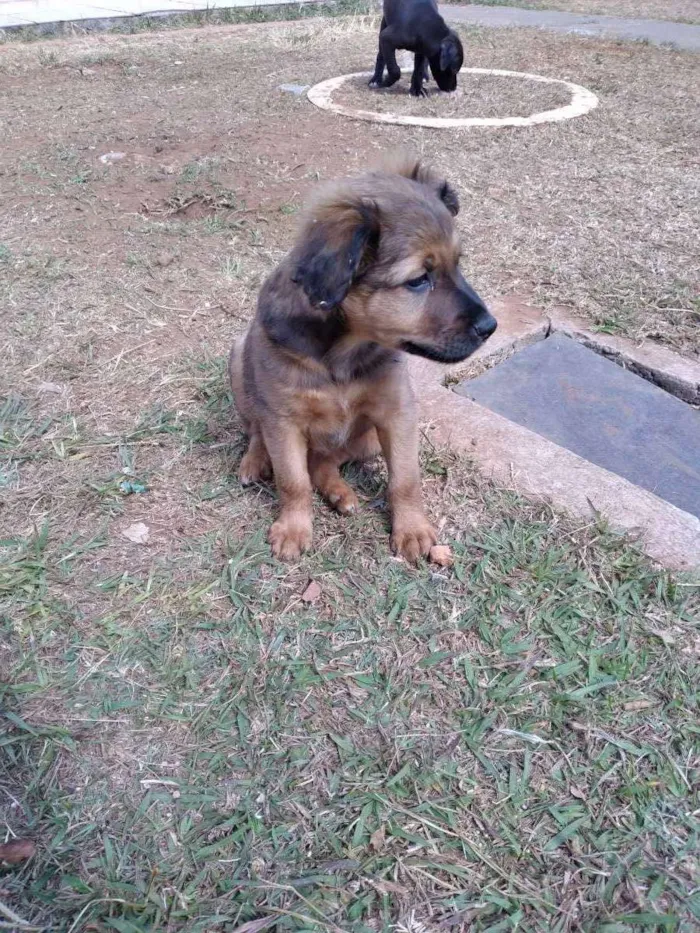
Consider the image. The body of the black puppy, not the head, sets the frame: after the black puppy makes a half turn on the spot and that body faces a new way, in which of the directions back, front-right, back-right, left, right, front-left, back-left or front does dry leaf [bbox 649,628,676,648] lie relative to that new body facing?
back-left

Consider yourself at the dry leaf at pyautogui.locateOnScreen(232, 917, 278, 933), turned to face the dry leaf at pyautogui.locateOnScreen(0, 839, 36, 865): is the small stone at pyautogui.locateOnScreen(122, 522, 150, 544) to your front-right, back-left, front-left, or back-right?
front-right

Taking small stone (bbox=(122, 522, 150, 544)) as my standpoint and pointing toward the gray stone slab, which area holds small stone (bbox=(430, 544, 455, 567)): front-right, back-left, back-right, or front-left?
front-right

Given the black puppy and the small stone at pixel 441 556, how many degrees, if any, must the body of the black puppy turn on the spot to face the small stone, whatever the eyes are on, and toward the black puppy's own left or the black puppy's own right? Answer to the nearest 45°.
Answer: approximately 45° to the black puppy's own right

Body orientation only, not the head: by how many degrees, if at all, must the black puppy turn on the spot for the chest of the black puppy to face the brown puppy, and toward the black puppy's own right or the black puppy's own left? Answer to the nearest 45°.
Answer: approximately 45° to the black puppy's own right

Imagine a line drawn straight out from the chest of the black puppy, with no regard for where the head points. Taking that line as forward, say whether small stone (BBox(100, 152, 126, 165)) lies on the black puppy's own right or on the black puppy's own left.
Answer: on the black puppy's own right

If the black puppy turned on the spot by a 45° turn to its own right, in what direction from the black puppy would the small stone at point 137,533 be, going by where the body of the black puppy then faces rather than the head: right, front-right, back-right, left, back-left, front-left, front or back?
front

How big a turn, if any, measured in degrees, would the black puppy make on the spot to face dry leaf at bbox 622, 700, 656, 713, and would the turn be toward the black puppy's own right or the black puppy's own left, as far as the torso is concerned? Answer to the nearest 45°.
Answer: approximately 45° to the black puppy's own right

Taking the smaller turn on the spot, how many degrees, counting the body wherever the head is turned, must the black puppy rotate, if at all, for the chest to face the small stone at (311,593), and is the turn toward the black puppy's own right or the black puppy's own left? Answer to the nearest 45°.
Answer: approximately 45° to the black puppy's own right

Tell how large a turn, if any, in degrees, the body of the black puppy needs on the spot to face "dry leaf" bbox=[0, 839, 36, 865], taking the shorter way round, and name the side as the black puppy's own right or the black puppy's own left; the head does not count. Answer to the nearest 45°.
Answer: approximately 45° to the black puppy's own right

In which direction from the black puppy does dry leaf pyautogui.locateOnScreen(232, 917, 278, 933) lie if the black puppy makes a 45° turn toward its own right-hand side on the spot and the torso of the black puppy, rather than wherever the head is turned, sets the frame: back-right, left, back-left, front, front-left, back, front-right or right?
front

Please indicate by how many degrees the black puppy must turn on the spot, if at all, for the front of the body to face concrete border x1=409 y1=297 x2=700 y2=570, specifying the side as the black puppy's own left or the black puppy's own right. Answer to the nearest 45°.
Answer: approximately 45° to the black puppy's own right

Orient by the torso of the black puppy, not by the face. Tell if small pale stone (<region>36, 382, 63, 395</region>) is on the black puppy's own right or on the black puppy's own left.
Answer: on the black puppy's own right

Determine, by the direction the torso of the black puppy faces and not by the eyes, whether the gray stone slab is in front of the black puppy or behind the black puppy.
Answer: in front
